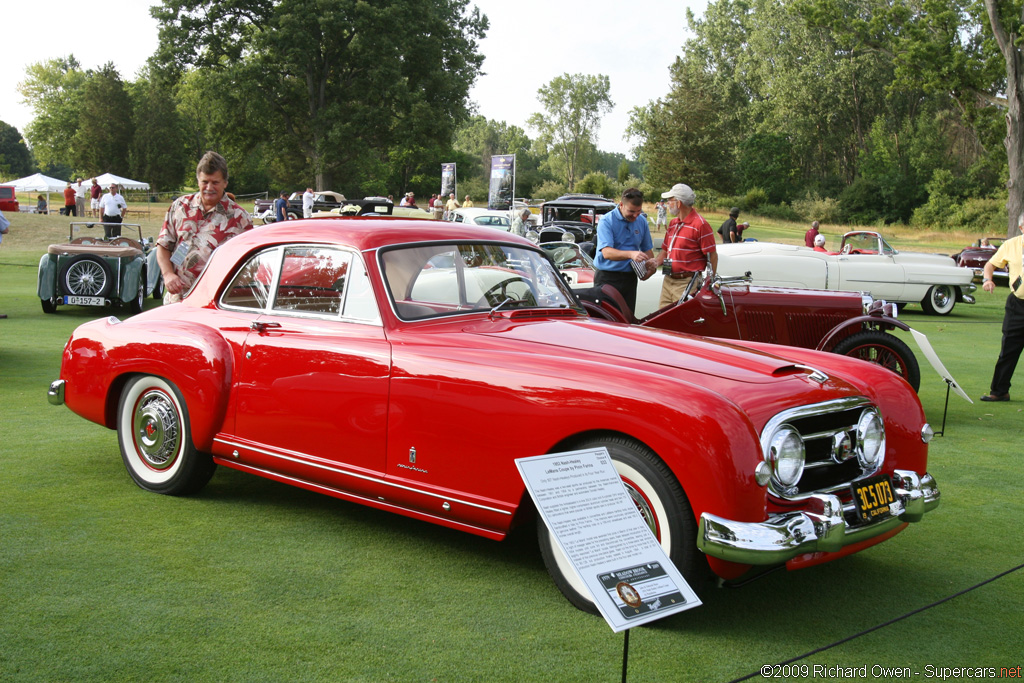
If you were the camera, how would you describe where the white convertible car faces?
facing to the right of the viewer

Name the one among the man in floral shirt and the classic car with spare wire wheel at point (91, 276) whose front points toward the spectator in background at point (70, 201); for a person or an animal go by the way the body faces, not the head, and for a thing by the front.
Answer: the classic car with spare wire wheel

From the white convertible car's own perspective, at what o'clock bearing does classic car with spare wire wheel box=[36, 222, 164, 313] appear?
The classic car with spare wire wheel is roughly at 5 o'clock from the white convertible car.

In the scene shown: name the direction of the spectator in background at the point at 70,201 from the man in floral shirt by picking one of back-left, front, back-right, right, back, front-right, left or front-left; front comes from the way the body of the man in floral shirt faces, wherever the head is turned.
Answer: back

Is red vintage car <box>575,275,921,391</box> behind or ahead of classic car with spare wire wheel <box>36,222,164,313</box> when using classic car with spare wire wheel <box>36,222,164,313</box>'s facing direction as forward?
behind

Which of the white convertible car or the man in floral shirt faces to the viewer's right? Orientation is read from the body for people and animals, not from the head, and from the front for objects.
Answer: the white convertible car

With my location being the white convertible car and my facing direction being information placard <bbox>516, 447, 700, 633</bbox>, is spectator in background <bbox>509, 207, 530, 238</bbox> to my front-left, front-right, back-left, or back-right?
back-right

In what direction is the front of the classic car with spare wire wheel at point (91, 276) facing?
away from the camera

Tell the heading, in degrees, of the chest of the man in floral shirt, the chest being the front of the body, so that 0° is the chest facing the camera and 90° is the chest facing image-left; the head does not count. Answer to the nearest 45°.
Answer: approximately 0°

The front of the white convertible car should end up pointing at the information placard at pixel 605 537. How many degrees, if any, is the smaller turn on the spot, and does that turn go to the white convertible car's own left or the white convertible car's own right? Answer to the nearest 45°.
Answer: approximately 90° to the white convertible car's own right
